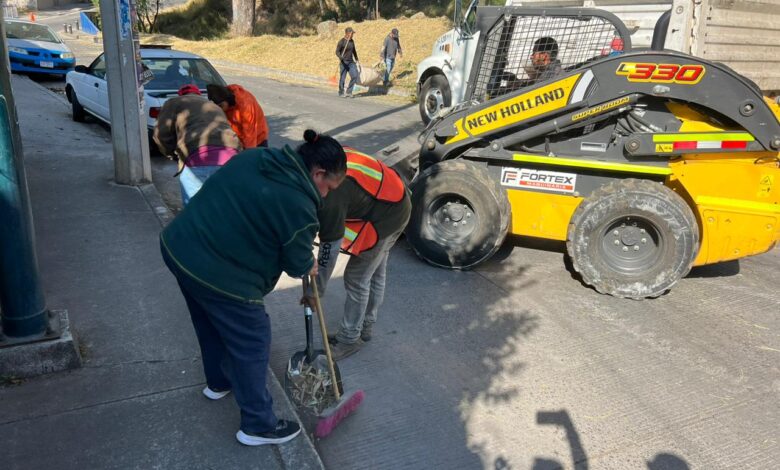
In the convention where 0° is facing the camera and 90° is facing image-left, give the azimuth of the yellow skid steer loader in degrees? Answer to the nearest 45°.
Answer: approximately 90°

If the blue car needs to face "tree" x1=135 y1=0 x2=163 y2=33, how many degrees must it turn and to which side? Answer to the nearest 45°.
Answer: approximately 135° to its left

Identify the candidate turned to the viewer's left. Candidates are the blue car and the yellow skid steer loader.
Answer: the yellow skid steer loader

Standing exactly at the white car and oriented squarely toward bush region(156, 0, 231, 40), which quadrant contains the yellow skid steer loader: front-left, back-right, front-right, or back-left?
back-right

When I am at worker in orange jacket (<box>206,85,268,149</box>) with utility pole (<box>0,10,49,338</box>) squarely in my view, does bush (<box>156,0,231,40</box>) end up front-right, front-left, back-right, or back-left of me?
back-right

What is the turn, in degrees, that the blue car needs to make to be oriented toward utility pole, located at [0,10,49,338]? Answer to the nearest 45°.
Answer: approximately 45° to its right

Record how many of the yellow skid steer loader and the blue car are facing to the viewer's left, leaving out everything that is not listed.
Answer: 1

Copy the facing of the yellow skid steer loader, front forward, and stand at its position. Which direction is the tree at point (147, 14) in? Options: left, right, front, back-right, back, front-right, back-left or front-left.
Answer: front-right

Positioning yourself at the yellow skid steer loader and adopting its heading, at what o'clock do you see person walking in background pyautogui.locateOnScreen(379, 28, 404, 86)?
The person walking in background is roughly at 2 o'clock from the yellow skid steer loader.

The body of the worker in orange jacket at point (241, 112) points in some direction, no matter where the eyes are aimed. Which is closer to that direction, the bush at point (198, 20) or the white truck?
the bush
